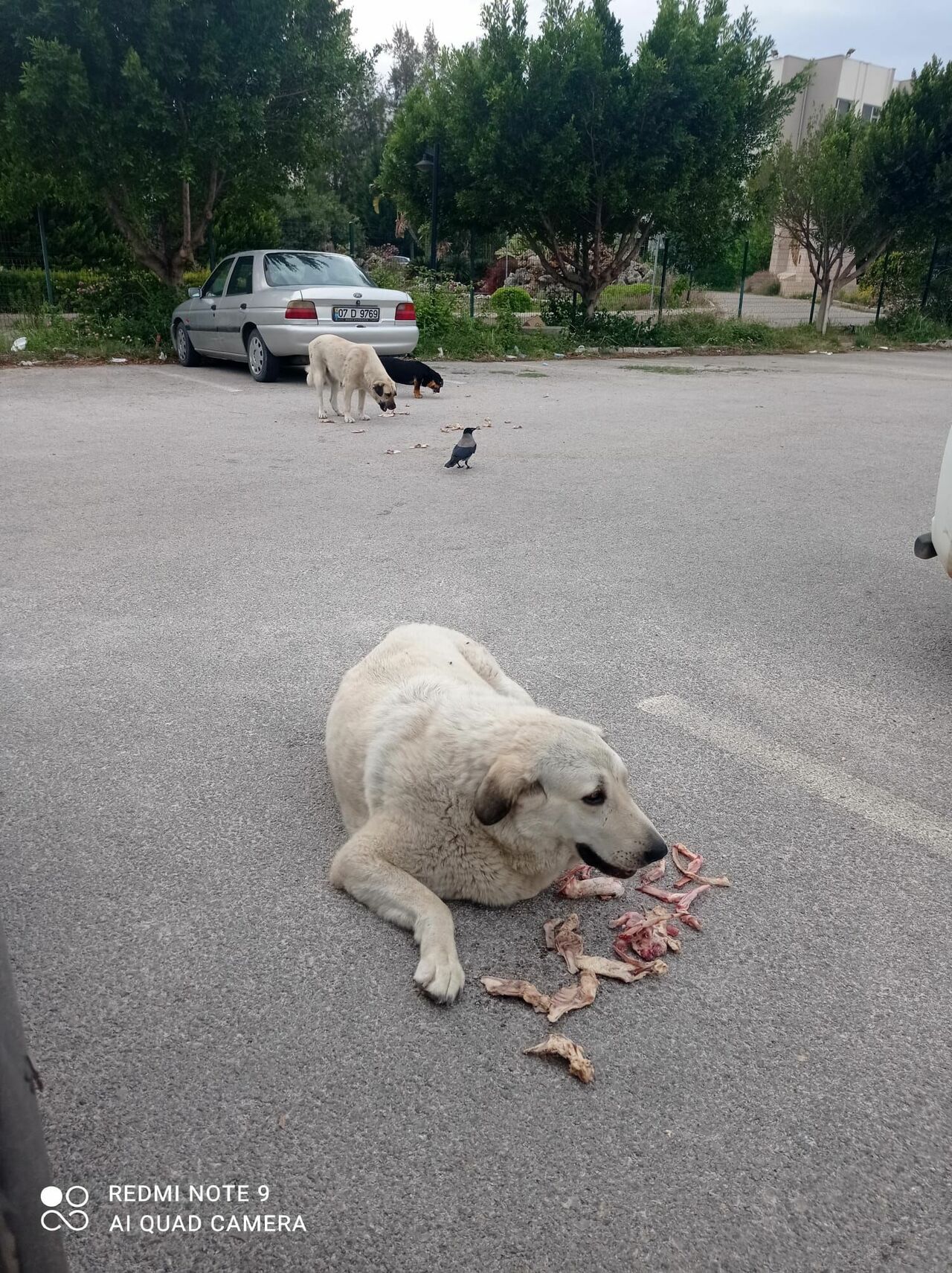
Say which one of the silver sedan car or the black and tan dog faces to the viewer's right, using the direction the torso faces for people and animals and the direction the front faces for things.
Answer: the black and tan dog

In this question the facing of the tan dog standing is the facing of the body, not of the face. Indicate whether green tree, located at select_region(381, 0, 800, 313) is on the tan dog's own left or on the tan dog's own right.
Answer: on the tan dog's own left

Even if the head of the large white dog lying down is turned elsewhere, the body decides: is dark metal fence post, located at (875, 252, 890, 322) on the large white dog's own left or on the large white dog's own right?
on the large white dog's own left

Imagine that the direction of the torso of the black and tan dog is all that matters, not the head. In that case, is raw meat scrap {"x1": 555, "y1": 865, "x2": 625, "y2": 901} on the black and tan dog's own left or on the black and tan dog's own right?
on the black and tan dog's own right

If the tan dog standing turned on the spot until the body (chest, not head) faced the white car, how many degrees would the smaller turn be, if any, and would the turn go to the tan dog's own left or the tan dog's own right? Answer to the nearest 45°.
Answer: approximately 45° to the tan dog's own right

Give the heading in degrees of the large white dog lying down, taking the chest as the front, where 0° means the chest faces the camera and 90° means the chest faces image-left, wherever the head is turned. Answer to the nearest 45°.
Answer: approximately 315°

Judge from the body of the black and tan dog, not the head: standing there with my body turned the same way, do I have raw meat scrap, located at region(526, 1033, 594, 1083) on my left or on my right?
on my right

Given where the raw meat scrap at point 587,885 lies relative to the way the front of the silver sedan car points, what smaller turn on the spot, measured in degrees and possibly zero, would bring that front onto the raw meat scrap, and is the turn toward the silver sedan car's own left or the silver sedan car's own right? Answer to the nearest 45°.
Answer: approximately 135° to the silver sedan car's own left

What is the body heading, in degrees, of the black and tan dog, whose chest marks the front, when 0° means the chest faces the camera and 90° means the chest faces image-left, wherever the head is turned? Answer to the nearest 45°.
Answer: approximately 270°

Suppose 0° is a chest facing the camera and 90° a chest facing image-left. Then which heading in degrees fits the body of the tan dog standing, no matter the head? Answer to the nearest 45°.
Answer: approximately 315°

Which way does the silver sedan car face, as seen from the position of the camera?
facing away from the viewer and to the left of the viewer

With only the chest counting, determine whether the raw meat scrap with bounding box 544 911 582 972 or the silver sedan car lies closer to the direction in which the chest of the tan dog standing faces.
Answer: the raw meat scrap

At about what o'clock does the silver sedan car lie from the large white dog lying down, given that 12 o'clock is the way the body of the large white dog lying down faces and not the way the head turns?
The silver sedan car is roughly at 7 o'clock from the large white dog lying down.

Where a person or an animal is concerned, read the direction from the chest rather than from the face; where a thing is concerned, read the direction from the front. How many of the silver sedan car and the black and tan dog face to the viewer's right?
1

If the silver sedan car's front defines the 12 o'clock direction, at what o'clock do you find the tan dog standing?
The tan dog standing is roughly at 7 o'clock from the silver sedan car.
